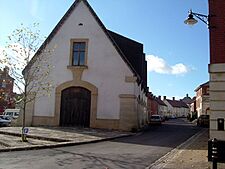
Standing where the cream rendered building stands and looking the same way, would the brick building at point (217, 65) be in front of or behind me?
in front

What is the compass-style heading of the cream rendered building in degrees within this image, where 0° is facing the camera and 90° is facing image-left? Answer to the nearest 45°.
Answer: approximately 0°
